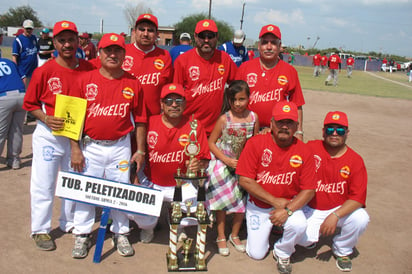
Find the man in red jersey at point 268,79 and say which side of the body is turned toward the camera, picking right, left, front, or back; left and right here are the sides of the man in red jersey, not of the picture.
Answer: front

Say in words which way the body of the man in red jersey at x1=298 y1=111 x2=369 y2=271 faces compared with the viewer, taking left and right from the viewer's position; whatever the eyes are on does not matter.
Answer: facing the viewer

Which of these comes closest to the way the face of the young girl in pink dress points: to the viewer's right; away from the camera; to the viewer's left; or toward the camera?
toward the camera

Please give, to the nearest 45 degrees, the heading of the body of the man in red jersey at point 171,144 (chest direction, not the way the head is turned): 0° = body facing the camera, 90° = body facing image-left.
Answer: approximately 0°

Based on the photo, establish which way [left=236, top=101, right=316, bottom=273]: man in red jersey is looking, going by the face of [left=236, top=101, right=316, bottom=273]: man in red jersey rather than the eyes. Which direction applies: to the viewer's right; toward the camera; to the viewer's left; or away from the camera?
toward the camera

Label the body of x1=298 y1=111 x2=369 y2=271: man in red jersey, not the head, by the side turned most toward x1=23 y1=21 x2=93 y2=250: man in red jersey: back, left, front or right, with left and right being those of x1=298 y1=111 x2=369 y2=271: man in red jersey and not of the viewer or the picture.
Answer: right

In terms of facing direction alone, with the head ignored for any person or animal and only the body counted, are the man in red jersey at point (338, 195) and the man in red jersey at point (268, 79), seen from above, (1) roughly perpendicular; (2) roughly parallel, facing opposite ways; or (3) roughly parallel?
roughly parallel

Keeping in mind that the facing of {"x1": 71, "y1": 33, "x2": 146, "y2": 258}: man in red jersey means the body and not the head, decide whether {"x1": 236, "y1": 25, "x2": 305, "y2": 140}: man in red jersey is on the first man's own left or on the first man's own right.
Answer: on the first man's own left

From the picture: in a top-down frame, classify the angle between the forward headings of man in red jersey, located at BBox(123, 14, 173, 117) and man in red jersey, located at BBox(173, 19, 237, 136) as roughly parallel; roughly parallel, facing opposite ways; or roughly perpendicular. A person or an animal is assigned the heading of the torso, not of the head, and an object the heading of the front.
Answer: roughly parallel

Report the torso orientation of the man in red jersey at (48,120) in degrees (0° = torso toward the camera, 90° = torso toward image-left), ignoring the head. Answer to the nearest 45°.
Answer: approximately 315°

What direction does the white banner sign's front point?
toward the camera

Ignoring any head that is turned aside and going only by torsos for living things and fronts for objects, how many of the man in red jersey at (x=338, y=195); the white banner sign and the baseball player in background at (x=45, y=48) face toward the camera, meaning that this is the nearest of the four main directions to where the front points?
3
